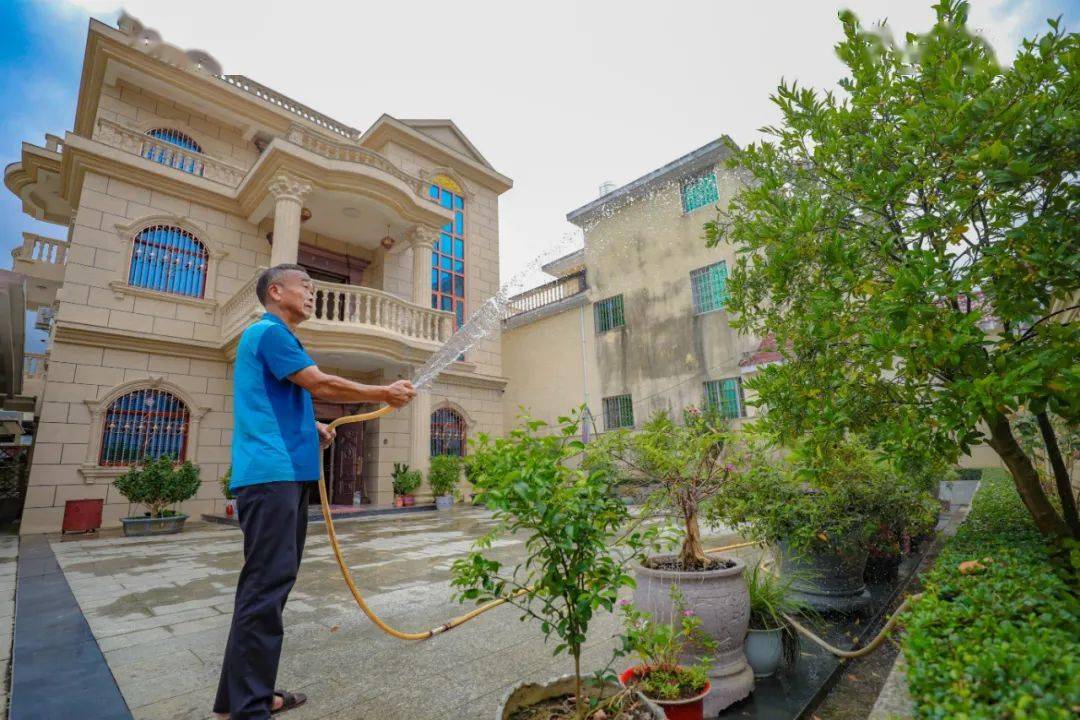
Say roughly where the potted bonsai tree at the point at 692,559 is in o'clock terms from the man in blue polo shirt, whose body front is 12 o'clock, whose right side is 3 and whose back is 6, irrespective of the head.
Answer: The potted bonsai tree is roughly at 12 o'clock from the man in blue polo shirt.

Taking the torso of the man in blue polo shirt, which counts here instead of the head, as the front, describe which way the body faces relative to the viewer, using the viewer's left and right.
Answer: facing to the right of the viewer

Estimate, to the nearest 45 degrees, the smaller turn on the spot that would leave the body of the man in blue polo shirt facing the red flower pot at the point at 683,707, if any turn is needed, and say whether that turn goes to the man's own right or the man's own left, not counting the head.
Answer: approximately 45° to the man's own right

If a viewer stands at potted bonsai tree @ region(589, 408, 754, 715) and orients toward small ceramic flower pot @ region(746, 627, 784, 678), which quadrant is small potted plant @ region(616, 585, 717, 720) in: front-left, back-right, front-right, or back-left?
back-right

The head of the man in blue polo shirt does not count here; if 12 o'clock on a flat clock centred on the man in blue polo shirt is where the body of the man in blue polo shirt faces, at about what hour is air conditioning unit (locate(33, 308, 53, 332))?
The air conditioning unit is roughly at 8 o'clock from the man in blue polo shirt.

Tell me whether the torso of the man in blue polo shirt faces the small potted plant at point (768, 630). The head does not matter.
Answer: yes

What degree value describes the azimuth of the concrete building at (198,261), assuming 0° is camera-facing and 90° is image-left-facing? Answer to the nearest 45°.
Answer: approximately 315°
